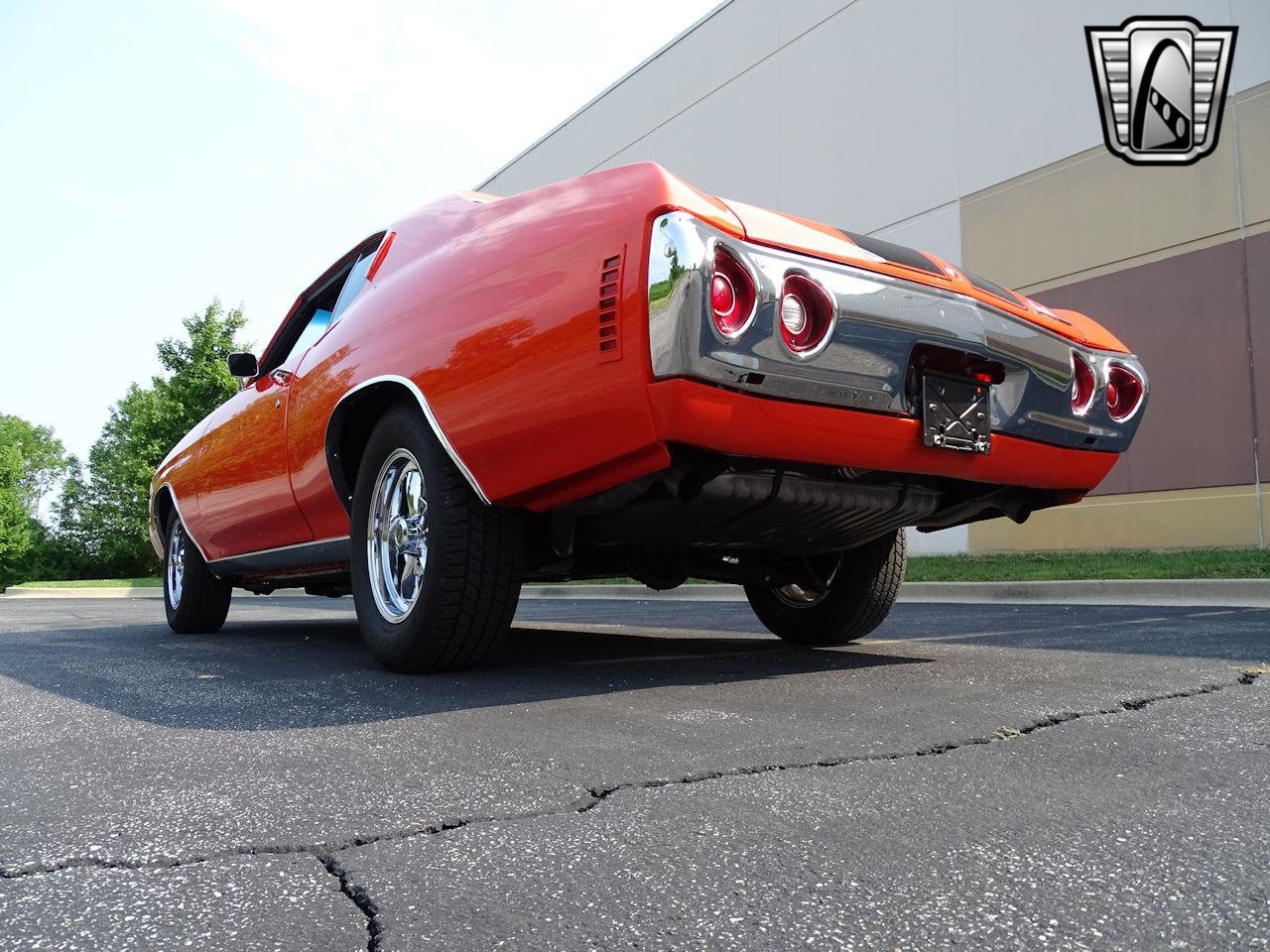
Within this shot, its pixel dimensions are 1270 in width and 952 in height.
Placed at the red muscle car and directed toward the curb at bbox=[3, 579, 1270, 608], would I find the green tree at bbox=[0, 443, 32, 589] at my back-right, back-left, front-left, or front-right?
front-left

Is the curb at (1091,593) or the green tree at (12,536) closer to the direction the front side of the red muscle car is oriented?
the green tree

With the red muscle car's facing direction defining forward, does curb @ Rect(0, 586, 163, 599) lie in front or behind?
in front

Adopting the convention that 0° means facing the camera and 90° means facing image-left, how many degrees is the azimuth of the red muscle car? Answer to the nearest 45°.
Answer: approximately 135°

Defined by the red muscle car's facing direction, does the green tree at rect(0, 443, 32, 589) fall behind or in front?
in front

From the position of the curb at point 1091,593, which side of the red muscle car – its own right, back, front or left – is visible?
right
